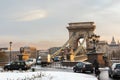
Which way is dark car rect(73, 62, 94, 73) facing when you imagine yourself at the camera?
facing the viewer and to the left of the viewer
